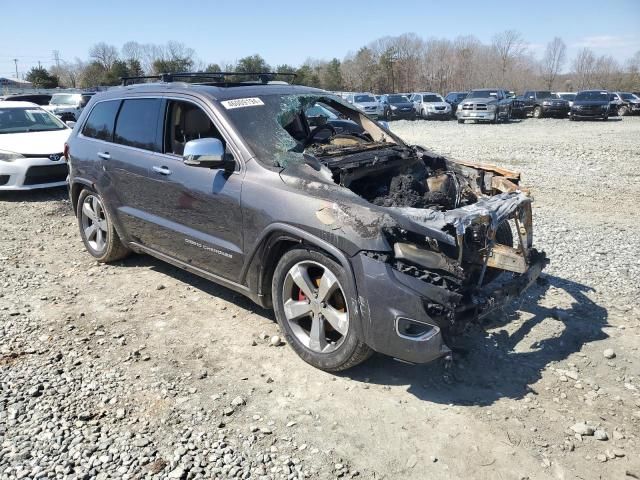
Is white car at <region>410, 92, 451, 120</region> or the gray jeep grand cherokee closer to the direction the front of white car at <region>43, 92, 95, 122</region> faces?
the gray jeep grand cherokee

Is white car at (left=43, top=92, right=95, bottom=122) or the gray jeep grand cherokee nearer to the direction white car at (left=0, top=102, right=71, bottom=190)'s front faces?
the gray jeep grand cherokee

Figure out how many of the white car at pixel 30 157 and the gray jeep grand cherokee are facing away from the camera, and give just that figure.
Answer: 0

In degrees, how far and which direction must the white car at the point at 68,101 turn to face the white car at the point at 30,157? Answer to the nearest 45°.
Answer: approximately 45° to its left

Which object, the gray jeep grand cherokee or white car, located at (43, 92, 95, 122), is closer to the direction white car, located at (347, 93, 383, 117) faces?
the gray jeep grand cherokee

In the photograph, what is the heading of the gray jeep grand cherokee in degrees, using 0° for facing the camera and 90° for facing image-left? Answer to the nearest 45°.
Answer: approximately 315°

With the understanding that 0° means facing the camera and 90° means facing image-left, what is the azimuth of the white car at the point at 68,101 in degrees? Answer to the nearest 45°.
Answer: approximately 45°

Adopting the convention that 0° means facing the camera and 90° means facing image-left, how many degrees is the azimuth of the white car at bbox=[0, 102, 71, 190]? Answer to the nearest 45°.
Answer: approximately 315°

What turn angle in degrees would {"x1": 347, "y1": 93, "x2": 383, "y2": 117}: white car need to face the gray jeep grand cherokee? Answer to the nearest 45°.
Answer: approximately 45° to its right

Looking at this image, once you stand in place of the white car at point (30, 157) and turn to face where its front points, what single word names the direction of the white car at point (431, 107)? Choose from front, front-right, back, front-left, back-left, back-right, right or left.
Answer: left

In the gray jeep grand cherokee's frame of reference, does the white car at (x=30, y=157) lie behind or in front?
behind

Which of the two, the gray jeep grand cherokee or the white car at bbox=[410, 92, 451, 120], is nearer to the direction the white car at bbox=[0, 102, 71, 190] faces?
the gray jeep grand cherokee

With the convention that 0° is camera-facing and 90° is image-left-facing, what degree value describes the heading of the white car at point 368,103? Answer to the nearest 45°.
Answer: approximately 315°

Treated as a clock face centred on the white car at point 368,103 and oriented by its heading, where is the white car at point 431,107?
the white car at point 431,107 is roughly at 10 o'clock from the white car at point 368,103.

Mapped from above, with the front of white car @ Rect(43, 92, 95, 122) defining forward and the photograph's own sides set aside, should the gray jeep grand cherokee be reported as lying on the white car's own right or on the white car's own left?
on the white car's own left

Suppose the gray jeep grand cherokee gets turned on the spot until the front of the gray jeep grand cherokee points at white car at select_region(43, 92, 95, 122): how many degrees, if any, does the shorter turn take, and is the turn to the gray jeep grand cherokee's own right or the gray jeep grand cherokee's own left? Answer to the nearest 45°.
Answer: approximately 180°

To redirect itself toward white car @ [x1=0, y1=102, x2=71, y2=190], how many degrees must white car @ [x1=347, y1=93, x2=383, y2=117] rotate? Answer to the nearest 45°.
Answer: approximately 45° to its right
